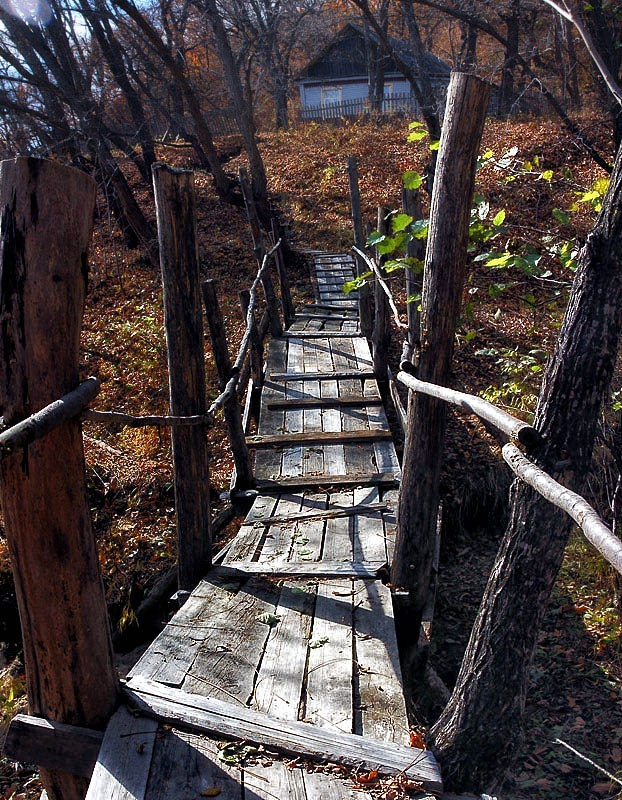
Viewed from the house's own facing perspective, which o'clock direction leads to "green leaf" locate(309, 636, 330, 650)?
The green leaf is roughly at 12 o'clock from the house.

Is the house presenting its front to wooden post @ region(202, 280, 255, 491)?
yes

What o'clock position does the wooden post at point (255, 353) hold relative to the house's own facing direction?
The wooden post is roughly at 12 o'clock from the house.

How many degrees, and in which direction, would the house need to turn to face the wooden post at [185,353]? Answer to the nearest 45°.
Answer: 0° — it already faces it

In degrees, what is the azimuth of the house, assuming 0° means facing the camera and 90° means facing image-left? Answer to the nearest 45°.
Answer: approximately 0°

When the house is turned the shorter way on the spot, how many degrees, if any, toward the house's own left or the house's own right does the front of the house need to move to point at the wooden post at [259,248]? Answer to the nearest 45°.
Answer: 0° — it already faces it

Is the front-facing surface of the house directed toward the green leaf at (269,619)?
yes
